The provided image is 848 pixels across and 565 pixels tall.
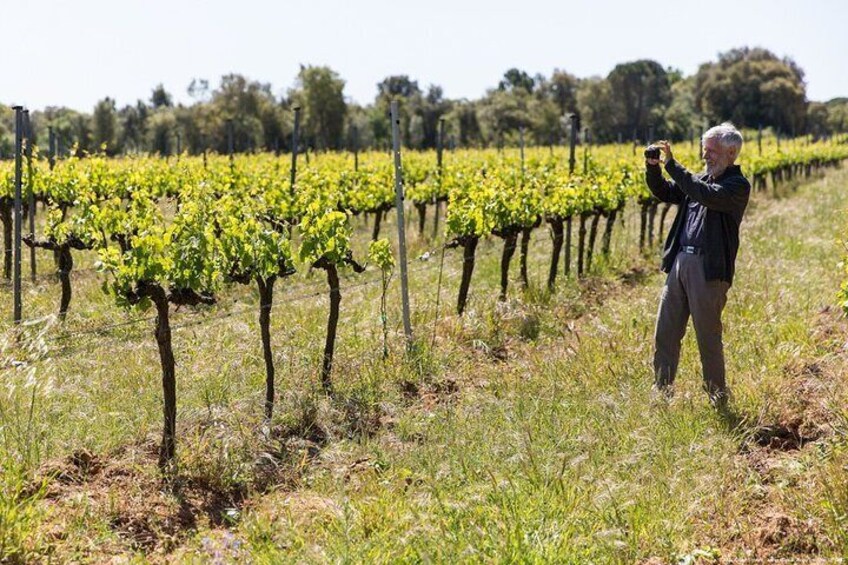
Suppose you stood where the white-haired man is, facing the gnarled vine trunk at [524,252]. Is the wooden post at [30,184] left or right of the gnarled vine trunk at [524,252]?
left

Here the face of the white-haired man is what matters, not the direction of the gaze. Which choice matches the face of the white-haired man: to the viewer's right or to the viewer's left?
to the viewer's left

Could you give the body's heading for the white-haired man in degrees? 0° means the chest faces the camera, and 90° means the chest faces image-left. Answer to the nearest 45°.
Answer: approximately 45°

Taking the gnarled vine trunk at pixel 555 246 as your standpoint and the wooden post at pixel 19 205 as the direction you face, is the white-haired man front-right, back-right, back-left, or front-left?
front-left

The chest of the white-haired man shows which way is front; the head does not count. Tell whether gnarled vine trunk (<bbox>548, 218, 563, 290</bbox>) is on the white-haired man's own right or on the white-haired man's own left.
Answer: on the white-haired man's own right
